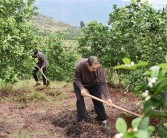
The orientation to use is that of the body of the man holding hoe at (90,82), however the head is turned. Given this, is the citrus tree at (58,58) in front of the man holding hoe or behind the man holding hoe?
behind

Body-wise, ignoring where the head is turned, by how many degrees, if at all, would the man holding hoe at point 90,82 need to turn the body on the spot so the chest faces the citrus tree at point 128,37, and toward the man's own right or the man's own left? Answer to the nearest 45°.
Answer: approximately 135° to the man's own left

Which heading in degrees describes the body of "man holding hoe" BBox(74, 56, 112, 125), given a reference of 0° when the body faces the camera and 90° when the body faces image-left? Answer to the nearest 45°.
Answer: approximately 315°
